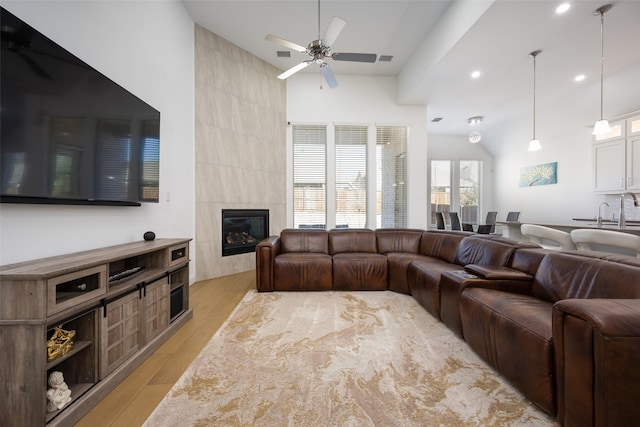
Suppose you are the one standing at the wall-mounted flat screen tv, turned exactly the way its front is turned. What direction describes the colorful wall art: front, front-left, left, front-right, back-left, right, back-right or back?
front-left

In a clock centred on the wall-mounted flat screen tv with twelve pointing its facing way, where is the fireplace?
The fireplace is roughly at 9 o'clock from the wall-mounted flat screen tv.

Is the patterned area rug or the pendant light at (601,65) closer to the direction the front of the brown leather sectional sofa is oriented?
the patterned area rug

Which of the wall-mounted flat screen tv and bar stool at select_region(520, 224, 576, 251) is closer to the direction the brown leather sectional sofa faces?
the wall-mounted flat screen tv

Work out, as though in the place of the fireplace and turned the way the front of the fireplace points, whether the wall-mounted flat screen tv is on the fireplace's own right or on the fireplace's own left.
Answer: on the fireplace's own right

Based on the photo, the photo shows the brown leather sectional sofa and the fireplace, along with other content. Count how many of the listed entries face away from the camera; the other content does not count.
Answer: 0

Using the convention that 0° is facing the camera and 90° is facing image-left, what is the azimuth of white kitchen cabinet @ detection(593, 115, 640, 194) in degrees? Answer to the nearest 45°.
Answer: approximately 45°

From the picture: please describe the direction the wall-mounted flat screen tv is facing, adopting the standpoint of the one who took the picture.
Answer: facing the viewer and to the right of the viewer

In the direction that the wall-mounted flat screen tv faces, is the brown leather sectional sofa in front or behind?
in front

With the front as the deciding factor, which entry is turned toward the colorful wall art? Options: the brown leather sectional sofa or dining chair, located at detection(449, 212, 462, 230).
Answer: the dining chair

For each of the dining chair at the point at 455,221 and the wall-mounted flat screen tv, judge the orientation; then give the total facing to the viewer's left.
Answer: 0

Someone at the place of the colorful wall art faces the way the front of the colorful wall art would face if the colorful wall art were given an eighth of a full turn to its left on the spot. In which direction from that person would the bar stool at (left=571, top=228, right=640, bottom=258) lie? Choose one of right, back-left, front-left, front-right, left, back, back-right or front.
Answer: front

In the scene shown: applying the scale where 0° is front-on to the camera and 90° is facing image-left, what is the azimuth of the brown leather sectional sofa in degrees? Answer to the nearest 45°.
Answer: approximately 45°

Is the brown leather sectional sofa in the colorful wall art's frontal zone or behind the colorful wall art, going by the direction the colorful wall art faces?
frontal zone
